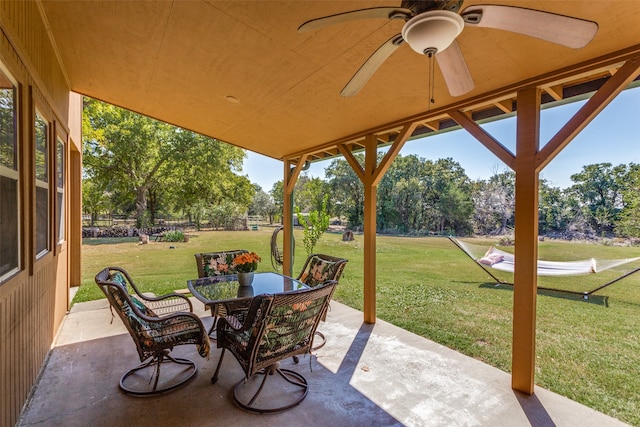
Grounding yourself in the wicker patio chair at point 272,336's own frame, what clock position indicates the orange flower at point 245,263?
The orange flower is roughly at 1 o'clock from the wicker patio chair.

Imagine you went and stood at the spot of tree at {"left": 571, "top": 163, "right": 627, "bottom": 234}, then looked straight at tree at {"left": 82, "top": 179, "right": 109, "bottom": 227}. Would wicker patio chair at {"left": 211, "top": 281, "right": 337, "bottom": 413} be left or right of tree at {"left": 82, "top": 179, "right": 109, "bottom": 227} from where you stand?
left

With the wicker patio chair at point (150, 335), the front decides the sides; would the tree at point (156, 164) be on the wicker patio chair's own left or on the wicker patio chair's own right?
on the wicker patio chair's own left

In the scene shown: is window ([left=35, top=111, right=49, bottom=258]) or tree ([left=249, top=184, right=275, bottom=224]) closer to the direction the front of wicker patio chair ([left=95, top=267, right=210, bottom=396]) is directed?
the tree

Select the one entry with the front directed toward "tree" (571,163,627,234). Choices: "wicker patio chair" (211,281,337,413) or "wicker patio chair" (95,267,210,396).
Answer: "wicker patio chair" (95,267,210,396)

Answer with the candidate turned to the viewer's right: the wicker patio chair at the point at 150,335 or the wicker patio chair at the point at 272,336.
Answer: the wicker patio chair at the point at 150,335

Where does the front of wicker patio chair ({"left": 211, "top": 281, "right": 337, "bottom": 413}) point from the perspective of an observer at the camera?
facing away from the viewer and to the left of the viewer

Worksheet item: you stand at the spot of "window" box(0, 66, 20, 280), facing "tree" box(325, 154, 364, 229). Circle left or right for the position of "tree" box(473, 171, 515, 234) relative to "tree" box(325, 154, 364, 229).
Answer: right

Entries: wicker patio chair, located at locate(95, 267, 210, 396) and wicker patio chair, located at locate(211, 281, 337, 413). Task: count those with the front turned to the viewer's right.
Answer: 1

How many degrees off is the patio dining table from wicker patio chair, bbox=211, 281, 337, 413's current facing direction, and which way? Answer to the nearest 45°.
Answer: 0° — it already faces it

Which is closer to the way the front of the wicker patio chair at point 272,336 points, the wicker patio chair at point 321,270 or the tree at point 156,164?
the tree

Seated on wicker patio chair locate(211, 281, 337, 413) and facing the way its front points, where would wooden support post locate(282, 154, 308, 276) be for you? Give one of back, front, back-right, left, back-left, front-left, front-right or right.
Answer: front-right

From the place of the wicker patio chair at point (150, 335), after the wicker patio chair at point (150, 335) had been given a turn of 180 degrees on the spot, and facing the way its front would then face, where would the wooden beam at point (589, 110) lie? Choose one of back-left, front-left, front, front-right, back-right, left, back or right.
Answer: back-left

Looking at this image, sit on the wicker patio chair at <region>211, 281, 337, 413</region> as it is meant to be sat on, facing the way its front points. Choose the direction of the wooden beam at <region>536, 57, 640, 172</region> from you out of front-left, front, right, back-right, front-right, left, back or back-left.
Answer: back-right

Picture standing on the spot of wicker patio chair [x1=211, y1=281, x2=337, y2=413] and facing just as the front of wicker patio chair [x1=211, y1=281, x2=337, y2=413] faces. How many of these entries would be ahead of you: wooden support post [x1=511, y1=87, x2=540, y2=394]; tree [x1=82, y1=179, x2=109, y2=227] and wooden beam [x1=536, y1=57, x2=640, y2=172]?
1

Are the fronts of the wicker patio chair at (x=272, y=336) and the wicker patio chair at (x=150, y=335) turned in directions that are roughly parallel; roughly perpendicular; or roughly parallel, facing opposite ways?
roughly perpendicular

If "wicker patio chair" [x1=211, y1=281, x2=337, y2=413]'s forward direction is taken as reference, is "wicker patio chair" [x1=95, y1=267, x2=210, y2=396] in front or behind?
in front

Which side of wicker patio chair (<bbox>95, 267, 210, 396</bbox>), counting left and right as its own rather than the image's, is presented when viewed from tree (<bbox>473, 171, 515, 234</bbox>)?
front

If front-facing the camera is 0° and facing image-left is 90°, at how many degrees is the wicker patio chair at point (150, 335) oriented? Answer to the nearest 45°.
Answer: approximately 270°

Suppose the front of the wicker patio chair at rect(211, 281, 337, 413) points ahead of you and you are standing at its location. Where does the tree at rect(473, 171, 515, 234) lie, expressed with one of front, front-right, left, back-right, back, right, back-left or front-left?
right
